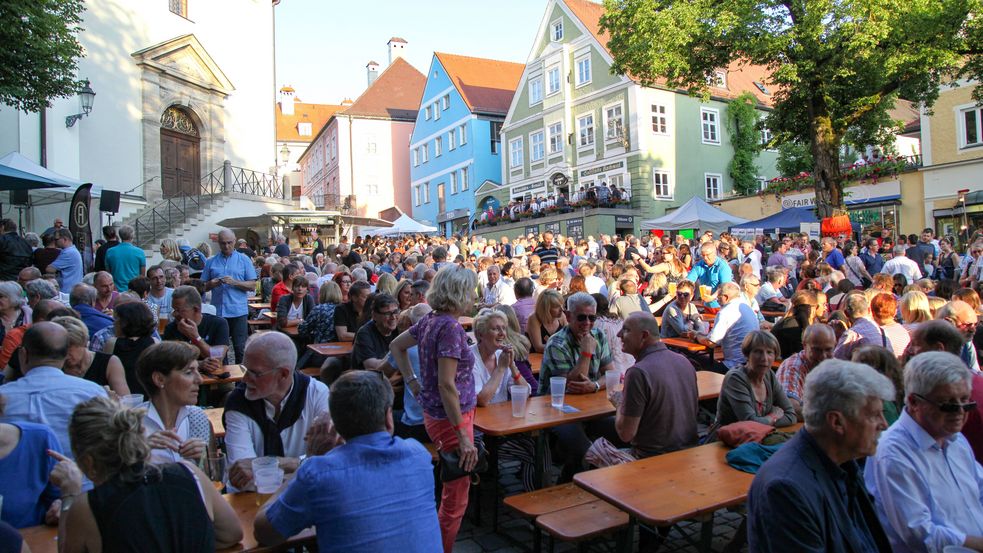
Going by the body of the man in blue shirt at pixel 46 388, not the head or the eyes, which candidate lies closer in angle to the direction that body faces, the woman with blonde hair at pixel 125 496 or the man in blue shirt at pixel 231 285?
the man in blue shirt

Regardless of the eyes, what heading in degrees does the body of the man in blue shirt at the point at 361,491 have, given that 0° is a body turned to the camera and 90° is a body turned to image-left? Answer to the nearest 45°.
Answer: approximately 180°

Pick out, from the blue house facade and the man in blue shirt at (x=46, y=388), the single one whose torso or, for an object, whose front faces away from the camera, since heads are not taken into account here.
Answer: the man in blue shirt

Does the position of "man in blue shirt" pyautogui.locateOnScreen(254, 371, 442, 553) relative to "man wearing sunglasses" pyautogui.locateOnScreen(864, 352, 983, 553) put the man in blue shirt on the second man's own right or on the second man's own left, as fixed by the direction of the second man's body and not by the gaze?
on the second man's own right

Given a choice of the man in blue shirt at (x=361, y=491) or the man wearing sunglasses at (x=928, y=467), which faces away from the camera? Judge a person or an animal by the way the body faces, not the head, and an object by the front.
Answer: the man in blue shirt

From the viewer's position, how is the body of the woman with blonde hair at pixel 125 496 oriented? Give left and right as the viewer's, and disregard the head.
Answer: facing away from the viewer and to the left of the viewer

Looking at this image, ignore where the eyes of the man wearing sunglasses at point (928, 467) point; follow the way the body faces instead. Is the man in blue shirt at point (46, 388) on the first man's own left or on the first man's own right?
on the first man's own right

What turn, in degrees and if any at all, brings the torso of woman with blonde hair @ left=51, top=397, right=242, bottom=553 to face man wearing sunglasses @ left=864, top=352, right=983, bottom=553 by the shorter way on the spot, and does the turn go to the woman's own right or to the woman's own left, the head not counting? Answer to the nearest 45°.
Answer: approximately 135° to the woman's own right

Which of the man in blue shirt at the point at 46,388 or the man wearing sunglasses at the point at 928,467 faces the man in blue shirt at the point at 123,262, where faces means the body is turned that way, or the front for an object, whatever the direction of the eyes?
the man in blue shirt at the point at 46,388

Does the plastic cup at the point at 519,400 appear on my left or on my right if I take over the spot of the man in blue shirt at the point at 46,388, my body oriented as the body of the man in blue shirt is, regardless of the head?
on my right

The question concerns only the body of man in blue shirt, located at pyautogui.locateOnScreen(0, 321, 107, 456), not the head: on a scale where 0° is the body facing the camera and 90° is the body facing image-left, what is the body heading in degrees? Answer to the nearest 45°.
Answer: approximately 180°
